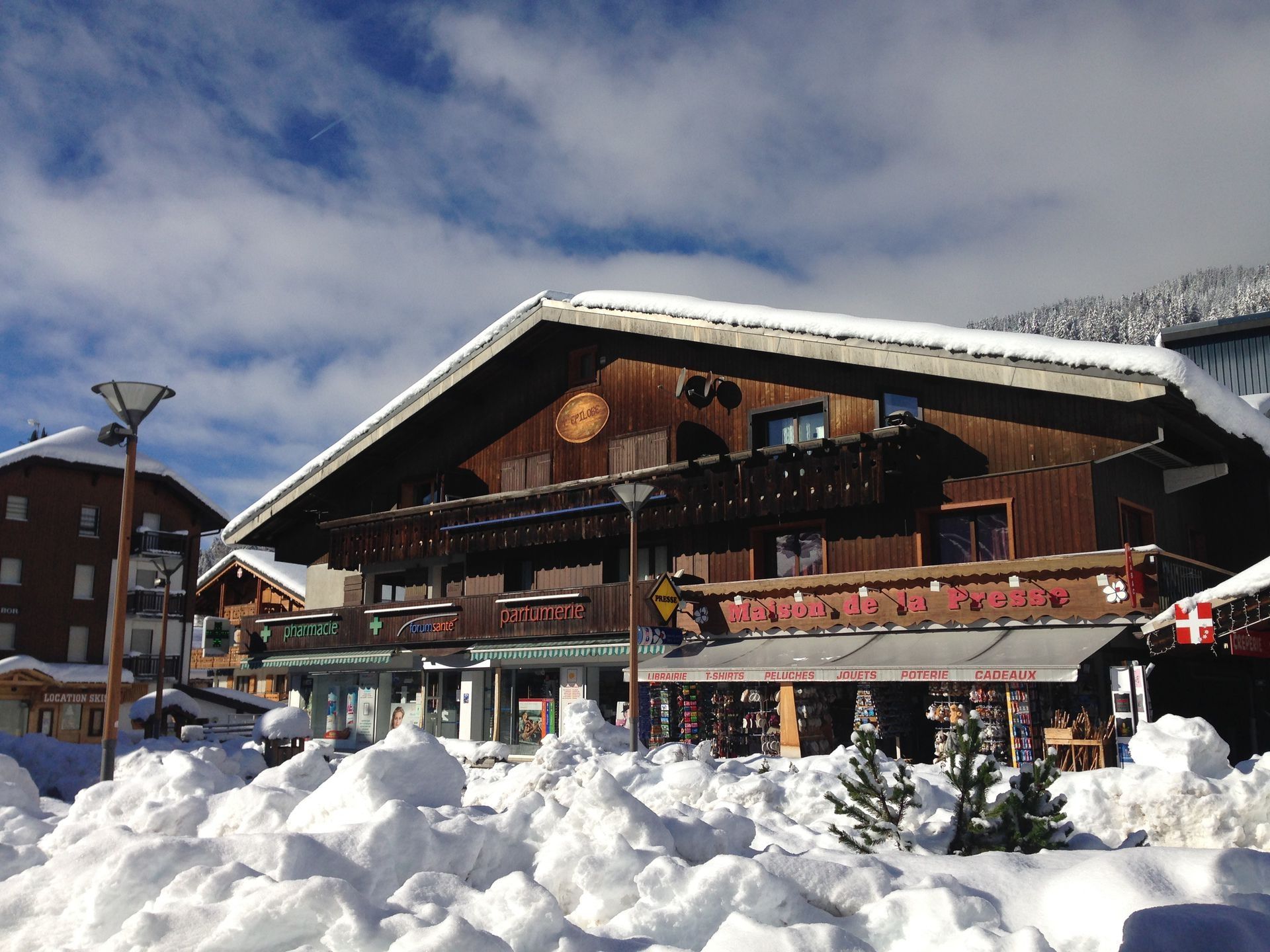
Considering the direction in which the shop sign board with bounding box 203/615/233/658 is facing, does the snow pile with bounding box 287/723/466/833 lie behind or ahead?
ahead

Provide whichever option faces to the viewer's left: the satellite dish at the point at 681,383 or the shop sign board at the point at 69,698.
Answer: the satellite dish

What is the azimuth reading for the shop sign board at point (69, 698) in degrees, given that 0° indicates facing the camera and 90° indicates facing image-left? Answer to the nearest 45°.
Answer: approximately 0°

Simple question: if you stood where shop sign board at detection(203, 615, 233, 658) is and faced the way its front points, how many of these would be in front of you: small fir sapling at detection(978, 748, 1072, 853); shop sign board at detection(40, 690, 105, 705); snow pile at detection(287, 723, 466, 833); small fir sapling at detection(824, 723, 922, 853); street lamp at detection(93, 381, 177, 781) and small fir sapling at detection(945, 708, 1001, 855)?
5

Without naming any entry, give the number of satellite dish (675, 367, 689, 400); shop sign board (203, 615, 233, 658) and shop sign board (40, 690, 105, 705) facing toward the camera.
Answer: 2

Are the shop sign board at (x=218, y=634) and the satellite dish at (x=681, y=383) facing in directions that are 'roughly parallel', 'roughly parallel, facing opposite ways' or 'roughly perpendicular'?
roughly perpendicular

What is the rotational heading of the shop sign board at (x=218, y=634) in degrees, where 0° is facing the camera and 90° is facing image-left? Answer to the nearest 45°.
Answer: approximately 0°

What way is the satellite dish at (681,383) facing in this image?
to the viewer's left

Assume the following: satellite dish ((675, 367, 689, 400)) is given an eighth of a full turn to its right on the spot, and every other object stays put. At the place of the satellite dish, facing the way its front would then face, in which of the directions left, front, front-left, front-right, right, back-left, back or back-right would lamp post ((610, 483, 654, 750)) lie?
back-left
